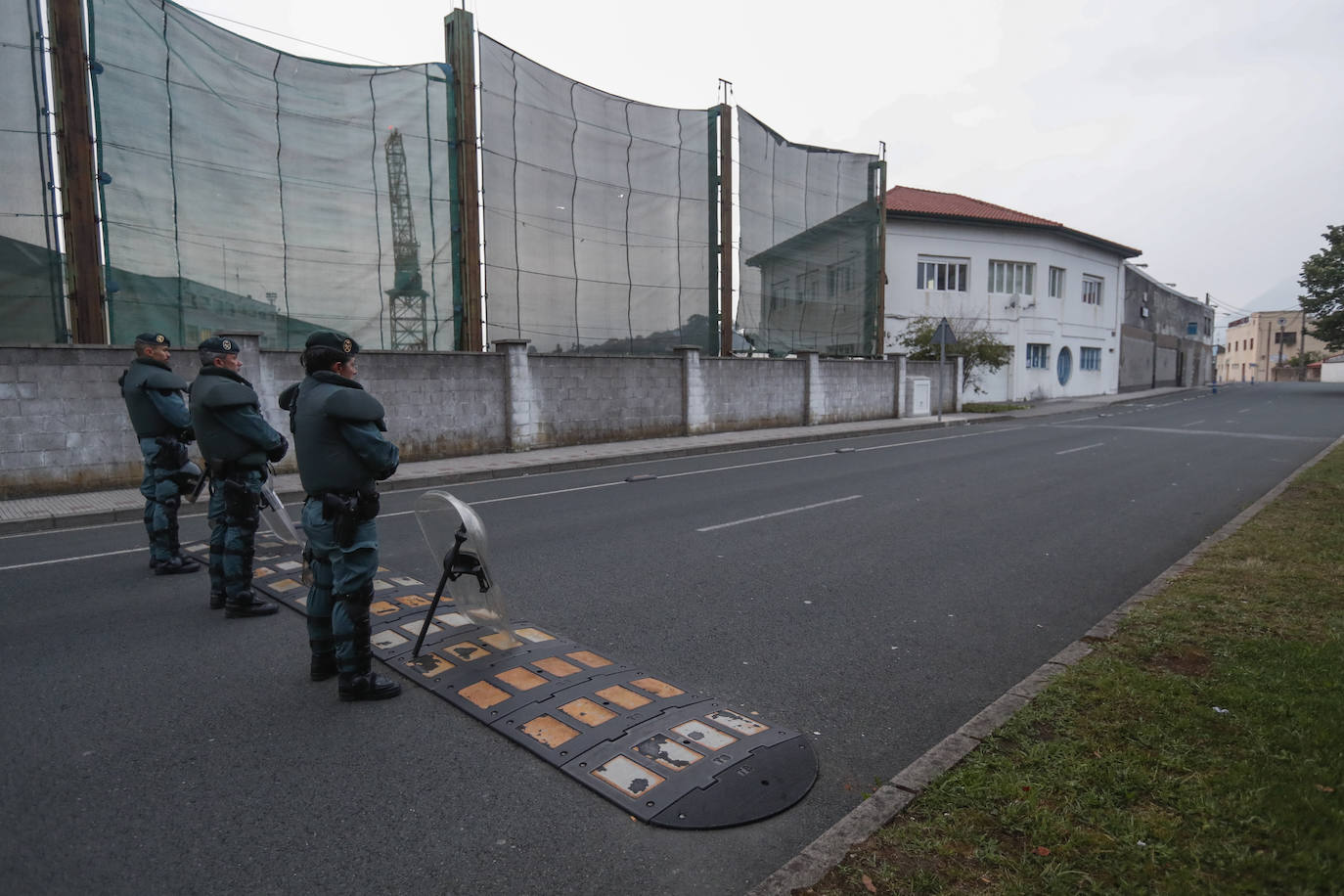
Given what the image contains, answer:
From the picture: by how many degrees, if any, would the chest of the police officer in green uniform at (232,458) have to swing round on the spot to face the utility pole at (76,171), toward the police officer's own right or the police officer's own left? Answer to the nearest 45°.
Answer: approximately 90° to the police officer's own left

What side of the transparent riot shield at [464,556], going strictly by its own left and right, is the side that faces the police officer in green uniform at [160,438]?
left

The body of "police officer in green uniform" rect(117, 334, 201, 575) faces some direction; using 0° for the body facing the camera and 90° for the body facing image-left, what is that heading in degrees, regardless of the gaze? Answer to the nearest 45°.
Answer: approximately 270°

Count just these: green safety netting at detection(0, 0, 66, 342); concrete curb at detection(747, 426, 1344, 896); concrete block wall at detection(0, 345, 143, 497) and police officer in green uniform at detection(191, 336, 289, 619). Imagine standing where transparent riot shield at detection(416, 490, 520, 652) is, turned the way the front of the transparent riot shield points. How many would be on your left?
3

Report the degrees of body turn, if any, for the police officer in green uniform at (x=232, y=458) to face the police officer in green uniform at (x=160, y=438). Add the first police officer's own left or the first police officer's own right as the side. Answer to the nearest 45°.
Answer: approximately 90° to the first police officer's own left

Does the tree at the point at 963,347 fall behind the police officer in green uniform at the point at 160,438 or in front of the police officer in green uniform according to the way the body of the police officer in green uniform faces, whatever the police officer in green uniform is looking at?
in front

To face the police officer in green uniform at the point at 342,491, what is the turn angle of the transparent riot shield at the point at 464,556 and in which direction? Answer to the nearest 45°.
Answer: approximately 135° to its left

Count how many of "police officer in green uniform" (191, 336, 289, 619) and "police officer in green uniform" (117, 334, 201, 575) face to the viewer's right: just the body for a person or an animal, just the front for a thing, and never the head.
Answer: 2

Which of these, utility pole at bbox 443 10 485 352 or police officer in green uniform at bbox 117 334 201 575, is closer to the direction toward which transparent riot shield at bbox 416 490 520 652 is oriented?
the utility pole

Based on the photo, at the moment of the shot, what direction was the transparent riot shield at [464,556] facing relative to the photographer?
facing away from the viewer and to the right of the viewer

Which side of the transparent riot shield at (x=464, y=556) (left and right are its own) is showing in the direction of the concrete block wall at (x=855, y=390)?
front
